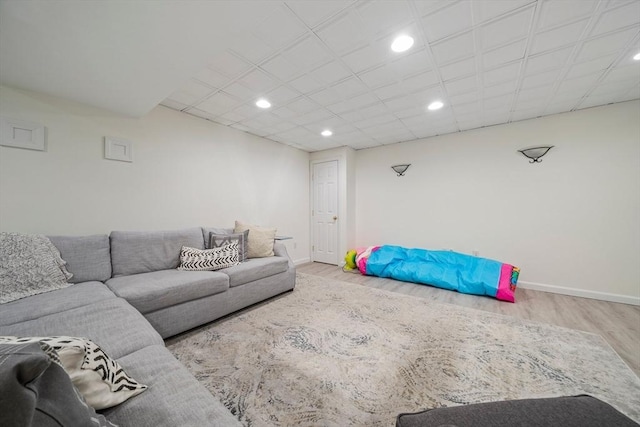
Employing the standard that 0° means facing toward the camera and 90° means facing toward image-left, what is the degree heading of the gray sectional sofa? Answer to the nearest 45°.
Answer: approximately 315°

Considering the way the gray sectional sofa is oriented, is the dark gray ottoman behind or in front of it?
in front

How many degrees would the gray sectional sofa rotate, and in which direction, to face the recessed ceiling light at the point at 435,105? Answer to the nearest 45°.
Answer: approximately 45° to its left

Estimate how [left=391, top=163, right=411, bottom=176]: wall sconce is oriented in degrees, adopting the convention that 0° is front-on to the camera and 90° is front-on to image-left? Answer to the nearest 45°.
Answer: approximately 0°

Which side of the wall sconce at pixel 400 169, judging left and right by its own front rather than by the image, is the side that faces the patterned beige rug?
front

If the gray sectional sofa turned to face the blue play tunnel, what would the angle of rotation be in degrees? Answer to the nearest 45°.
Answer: approximately 45° to its left

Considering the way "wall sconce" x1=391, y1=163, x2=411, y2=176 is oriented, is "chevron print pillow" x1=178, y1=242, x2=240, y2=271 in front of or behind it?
in front

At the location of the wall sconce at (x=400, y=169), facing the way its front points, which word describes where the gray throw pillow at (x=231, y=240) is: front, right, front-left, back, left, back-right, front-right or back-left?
front-right

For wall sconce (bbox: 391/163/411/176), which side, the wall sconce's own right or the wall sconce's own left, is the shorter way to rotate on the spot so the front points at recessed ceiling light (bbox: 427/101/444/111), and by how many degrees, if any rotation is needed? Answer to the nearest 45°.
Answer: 0° — it already faces it

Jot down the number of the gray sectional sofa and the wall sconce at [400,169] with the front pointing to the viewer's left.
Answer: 0

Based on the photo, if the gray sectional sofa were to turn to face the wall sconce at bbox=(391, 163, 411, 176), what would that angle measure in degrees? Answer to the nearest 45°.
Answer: approximately 45° to its left
